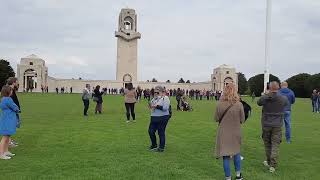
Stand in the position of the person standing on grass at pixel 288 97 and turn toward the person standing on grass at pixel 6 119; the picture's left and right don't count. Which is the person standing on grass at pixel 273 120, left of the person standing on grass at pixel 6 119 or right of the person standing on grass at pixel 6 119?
left

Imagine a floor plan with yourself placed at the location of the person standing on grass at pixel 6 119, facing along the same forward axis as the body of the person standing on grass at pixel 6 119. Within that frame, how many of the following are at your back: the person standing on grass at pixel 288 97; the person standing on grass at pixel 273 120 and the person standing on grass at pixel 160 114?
0

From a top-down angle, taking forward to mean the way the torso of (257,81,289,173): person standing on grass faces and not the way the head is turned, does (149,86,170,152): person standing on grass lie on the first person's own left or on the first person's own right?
on the first person's own left

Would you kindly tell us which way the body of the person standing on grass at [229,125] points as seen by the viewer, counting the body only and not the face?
away from the camera

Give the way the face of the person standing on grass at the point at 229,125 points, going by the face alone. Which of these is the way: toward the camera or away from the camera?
away from the camera

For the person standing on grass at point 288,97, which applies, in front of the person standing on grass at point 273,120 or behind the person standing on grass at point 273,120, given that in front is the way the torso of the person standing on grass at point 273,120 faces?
in front

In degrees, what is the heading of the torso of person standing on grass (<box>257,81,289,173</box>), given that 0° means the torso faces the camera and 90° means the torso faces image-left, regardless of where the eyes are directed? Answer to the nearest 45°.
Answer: approximately 180°

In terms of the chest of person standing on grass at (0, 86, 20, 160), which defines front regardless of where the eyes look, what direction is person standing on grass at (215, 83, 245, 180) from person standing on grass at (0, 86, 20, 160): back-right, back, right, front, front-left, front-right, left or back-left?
front-right

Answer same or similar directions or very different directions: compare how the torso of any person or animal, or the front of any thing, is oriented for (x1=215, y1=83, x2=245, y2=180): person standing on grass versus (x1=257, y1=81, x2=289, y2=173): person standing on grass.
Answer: same or similar directions

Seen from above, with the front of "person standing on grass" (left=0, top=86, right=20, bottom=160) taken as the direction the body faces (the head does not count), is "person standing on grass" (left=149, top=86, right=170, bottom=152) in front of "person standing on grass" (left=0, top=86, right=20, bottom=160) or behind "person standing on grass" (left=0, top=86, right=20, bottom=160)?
in front

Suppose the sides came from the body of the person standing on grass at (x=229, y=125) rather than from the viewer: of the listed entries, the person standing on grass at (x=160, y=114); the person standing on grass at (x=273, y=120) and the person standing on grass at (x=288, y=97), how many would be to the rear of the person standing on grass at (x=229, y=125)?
0
